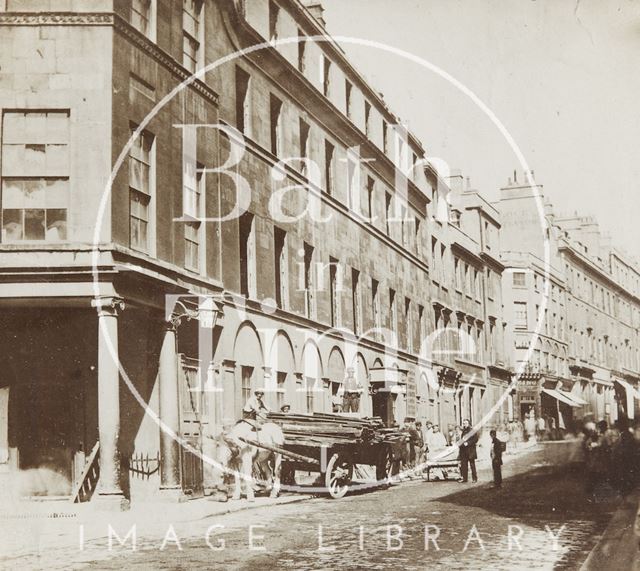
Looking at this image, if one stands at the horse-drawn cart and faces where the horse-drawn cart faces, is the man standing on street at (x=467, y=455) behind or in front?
behind

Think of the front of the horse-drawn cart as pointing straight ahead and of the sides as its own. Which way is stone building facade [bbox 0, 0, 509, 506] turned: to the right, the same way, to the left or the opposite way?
to the left

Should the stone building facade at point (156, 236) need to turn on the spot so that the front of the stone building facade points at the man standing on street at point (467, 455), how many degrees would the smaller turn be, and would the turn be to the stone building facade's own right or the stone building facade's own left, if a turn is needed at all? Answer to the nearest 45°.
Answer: approximately 90° to the stone building facade's own left

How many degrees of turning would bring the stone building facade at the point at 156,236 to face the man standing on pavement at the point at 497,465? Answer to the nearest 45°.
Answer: approximately 90° to its left

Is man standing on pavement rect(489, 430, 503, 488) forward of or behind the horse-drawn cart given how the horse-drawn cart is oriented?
behind

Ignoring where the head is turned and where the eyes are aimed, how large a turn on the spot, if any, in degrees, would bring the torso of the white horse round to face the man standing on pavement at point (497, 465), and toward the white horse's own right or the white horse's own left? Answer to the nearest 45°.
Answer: approximately 180°

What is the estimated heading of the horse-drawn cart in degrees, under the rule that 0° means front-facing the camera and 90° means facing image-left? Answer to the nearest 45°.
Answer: approximately 45°

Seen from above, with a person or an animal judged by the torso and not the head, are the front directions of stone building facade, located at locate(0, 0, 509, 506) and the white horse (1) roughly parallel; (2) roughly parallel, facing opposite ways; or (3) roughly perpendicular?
roughly perpendicular

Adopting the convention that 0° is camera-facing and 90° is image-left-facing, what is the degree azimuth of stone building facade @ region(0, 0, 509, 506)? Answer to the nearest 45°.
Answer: approximately 315°
